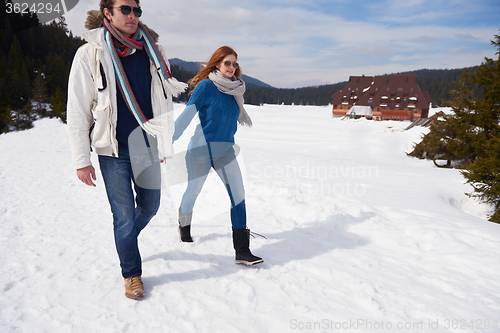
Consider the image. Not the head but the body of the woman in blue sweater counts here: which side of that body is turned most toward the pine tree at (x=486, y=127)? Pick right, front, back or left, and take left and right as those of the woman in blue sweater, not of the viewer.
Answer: left

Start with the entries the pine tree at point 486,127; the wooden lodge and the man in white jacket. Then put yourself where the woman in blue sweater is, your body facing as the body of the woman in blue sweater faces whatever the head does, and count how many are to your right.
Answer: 1

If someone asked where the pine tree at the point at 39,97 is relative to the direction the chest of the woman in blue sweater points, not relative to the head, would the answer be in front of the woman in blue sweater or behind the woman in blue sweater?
behind

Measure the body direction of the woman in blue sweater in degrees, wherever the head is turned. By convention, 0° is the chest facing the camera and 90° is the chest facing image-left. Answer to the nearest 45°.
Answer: approximately 315°

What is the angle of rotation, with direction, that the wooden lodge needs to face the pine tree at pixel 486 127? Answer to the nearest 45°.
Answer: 0° — it already faces it

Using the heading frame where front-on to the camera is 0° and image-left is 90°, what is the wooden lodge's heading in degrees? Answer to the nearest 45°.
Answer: approximately 0°

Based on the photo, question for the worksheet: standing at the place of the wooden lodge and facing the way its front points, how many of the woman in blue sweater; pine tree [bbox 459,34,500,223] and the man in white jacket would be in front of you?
3

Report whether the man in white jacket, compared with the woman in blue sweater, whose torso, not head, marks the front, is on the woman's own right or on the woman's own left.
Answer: on the woman's own right

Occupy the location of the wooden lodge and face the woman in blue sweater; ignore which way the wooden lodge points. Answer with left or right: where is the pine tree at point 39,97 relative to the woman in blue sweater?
right

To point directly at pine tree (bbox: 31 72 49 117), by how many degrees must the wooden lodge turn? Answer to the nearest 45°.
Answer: approximately 45° to its right
